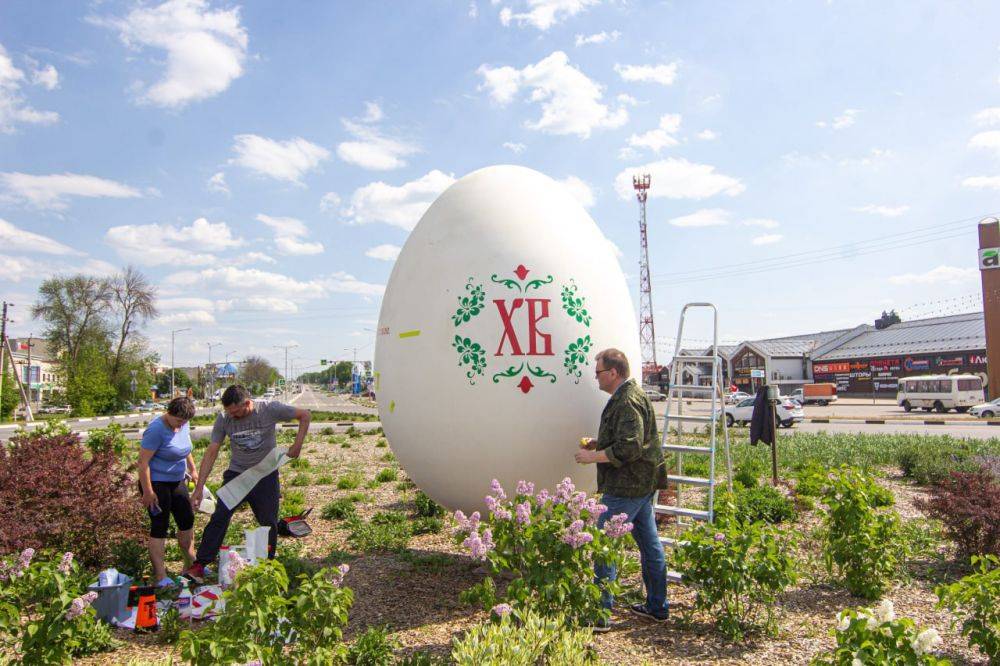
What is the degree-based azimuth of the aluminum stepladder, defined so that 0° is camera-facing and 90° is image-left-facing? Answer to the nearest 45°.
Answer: approximately 45°

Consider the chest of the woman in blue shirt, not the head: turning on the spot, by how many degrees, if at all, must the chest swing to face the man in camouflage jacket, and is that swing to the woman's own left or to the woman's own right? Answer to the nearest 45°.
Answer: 0° — they already face them

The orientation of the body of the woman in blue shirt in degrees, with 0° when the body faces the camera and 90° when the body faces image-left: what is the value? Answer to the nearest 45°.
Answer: approximately 315°

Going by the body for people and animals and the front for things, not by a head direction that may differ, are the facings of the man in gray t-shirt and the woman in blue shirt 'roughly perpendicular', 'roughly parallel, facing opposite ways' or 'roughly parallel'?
roughly perpendicular

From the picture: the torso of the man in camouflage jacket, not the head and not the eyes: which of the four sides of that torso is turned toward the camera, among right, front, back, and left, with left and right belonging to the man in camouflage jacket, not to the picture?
left

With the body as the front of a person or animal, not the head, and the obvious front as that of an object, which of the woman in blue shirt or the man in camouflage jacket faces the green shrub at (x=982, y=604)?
the woman in blue shirt

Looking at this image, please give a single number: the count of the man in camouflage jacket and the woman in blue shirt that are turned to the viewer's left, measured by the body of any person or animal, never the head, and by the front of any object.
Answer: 1

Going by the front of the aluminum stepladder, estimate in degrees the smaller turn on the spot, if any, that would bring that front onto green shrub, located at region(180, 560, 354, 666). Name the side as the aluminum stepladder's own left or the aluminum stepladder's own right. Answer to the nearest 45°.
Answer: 0° — it already faces it

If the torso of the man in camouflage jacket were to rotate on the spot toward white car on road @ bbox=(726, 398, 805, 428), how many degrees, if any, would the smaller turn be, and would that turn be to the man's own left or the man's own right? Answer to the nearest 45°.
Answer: approximately 90° to the man's own right

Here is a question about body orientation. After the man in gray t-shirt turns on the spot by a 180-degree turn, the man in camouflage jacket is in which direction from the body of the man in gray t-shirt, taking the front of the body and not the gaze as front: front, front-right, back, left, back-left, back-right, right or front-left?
right

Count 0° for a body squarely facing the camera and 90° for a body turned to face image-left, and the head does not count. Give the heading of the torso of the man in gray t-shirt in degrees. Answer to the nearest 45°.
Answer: approximately 45°

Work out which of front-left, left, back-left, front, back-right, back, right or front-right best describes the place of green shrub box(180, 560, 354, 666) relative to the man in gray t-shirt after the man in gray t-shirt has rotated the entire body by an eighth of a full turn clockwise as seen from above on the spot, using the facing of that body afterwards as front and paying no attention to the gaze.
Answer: left

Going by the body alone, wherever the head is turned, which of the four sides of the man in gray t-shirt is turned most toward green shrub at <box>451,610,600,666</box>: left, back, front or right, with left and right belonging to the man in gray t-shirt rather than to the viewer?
left

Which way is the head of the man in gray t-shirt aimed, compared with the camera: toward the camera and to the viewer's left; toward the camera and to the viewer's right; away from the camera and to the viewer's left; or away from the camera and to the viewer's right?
toward the camera and to the viewer's left

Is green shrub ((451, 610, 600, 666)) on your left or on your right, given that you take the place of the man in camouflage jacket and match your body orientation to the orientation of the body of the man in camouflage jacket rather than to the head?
on your left

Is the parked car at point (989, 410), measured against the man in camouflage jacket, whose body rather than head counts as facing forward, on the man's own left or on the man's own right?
on the man's own right

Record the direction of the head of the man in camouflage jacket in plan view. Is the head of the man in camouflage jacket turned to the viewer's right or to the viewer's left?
to the viewer's left

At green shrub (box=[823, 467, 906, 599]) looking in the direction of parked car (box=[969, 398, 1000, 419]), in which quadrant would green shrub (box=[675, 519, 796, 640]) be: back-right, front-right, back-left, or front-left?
back-left
